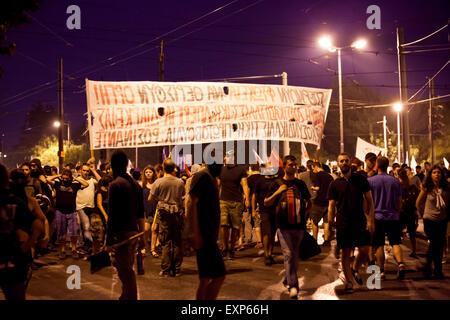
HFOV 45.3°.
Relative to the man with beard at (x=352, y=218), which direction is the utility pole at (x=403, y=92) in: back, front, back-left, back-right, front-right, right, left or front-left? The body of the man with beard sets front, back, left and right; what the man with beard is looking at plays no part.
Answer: back

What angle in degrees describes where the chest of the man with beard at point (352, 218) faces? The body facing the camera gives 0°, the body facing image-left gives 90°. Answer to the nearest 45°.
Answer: approximately 0°

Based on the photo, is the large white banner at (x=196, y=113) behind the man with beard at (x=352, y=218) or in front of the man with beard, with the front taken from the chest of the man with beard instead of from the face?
behind
